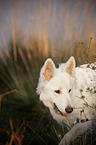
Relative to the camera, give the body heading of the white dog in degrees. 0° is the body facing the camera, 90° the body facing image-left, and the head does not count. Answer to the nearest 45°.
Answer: approximately 45°
